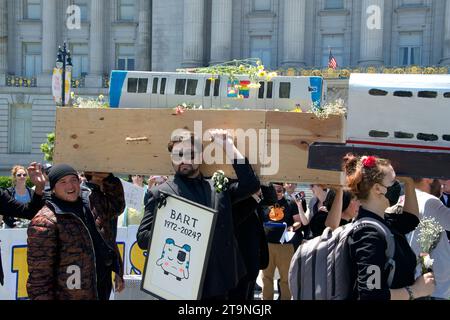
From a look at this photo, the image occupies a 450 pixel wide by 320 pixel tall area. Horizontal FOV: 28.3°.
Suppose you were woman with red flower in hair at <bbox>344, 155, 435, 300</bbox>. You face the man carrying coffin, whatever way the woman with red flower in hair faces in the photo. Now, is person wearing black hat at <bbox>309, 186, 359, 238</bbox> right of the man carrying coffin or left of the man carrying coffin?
right

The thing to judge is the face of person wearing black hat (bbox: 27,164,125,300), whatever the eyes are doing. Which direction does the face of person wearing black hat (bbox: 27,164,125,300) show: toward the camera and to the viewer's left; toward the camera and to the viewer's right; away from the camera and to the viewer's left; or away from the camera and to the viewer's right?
toward the camera and to the viewer's right

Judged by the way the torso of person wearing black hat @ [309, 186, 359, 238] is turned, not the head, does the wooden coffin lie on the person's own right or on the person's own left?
on the person's own right

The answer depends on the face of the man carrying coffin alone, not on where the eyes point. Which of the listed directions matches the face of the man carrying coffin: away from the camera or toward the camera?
toward the camera

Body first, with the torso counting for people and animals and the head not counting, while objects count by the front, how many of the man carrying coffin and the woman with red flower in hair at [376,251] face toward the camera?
1

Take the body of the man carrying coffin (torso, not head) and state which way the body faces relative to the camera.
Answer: toward the camera

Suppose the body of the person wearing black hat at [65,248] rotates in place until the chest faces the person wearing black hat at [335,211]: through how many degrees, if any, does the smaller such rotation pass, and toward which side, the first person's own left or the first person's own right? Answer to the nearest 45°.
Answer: approximately 90° to the first person's own left

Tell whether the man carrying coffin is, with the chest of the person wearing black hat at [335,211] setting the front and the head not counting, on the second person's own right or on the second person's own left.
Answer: on the second person's own right

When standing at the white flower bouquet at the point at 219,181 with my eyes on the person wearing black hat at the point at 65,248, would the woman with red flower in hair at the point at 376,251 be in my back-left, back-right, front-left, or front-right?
back-left

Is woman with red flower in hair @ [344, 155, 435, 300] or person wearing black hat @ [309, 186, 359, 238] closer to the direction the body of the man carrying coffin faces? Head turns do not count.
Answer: the woman with red flower in hair

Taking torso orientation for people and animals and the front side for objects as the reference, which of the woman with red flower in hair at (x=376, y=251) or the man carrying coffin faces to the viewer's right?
the woman with red flower in hair

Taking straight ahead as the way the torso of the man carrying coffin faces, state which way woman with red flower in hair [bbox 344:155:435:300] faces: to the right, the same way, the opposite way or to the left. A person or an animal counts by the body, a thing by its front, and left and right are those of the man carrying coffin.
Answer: to the left

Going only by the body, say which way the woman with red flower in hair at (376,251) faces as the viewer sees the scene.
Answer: to the viewer's right

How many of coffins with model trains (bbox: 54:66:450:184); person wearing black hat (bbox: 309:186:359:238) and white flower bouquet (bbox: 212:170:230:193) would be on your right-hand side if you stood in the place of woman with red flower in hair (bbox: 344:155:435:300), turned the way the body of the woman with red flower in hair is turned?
0

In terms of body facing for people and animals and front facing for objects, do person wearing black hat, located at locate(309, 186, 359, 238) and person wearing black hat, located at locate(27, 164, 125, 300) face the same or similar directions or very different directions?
same or similar directions
